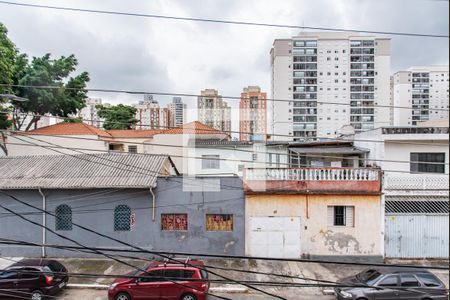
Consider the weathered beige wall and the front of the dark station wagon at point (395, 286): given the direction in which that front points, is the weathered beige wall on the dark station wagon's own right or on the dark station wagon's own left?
on the dark station wagon's own right

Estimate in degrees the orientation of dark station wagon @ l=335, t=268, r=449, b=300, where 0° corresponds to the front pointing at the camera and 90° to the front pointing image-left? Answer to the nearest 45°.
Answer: approximately 45°

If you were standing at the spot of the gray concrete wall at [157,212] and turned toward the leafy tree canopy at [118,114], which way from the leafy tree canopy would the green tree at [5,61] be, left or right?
left

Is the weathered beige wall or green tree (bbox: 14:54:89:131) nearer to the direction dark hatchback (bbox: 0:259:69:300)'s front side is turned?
the green tree

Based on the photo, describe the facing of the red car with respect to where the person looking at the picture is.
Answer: facing to the left of the viewer

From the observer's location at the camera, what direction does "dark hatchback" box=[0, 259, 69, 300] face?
facing away from the viewer and to the left of the viewer

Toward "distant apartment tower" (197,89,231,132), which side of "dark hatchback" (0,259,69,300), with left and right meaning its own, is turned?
right

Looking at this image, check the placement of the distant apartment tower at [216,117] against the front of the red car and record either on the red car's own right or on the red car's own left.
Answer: on the red car's own right
